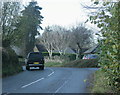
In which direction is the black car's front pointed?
away from the camera
